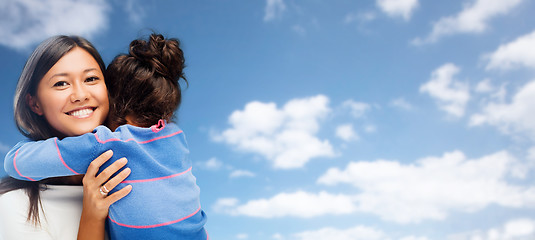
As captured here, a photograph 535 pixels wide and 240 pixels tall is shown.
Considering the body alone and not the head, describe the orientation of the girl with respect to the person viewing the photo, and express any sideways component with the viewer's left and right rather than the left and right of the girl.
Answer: facing away from the viewer and to the left of the viewer

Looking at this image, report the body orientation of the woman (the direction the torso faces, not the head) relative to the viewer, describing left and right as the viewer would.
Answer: facing the viewer and to the right of the viewer
